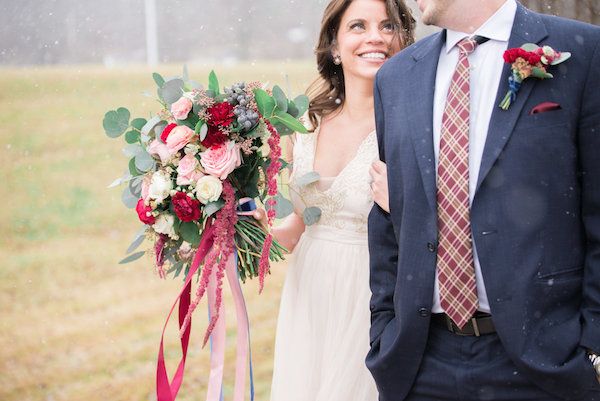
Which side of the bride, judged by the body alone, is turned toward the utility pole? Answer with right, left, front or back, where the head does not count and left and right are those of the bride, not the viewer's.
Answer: back

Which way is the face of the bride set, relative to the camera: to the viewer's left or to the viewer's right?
to the viewer's right

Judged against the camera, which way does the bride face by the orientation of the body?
toward the camera

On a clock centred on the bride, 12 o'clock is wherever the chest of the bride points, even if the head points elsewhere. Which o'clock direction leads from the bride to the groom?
The groom is roughly at 11 o'clock from the bride.

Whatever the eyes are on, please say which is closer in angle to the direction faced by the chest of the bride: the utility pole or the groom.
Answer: the groom
